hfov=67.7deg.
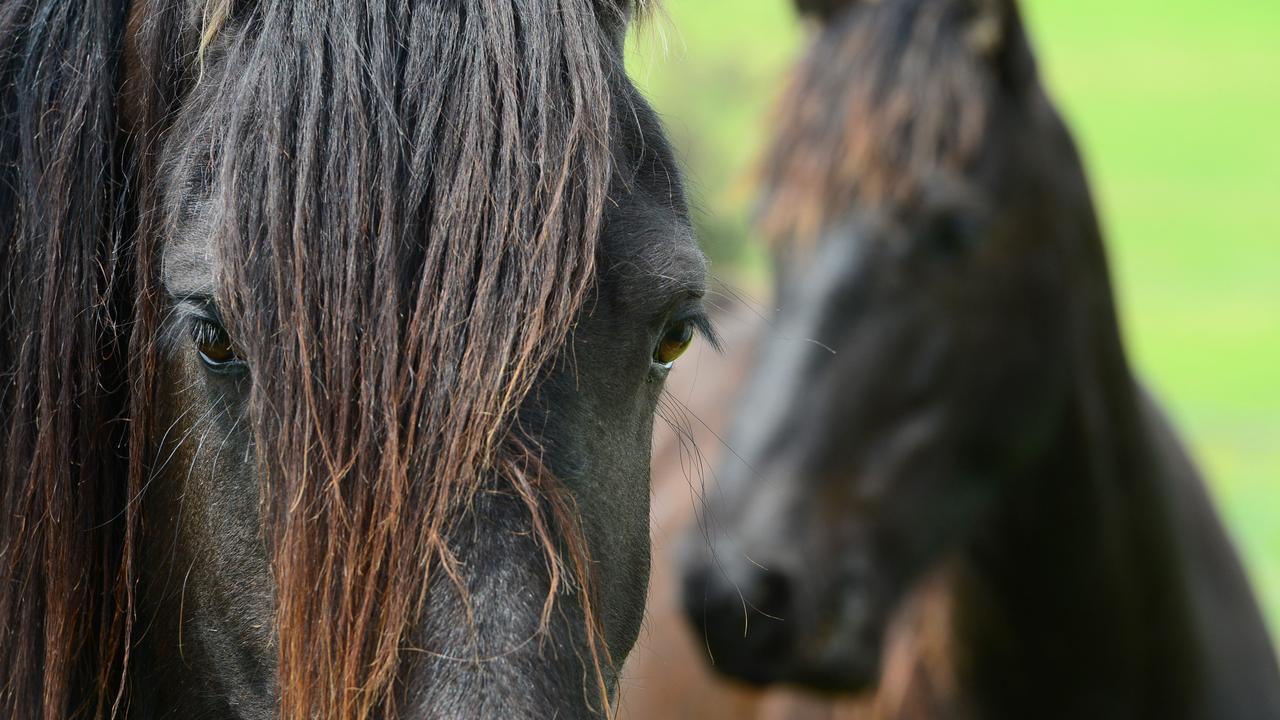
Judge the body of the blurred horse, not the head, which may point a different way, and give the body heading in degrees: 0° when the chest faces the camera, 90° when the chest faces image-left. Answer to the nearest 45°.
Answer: approximately 45°

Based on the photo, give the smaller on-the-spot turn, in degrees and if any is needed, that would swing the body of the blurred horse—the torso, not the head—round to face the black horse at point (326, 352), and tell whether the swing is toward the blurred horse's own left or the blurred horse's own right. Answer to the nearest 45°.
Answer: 0° — it already faces it
